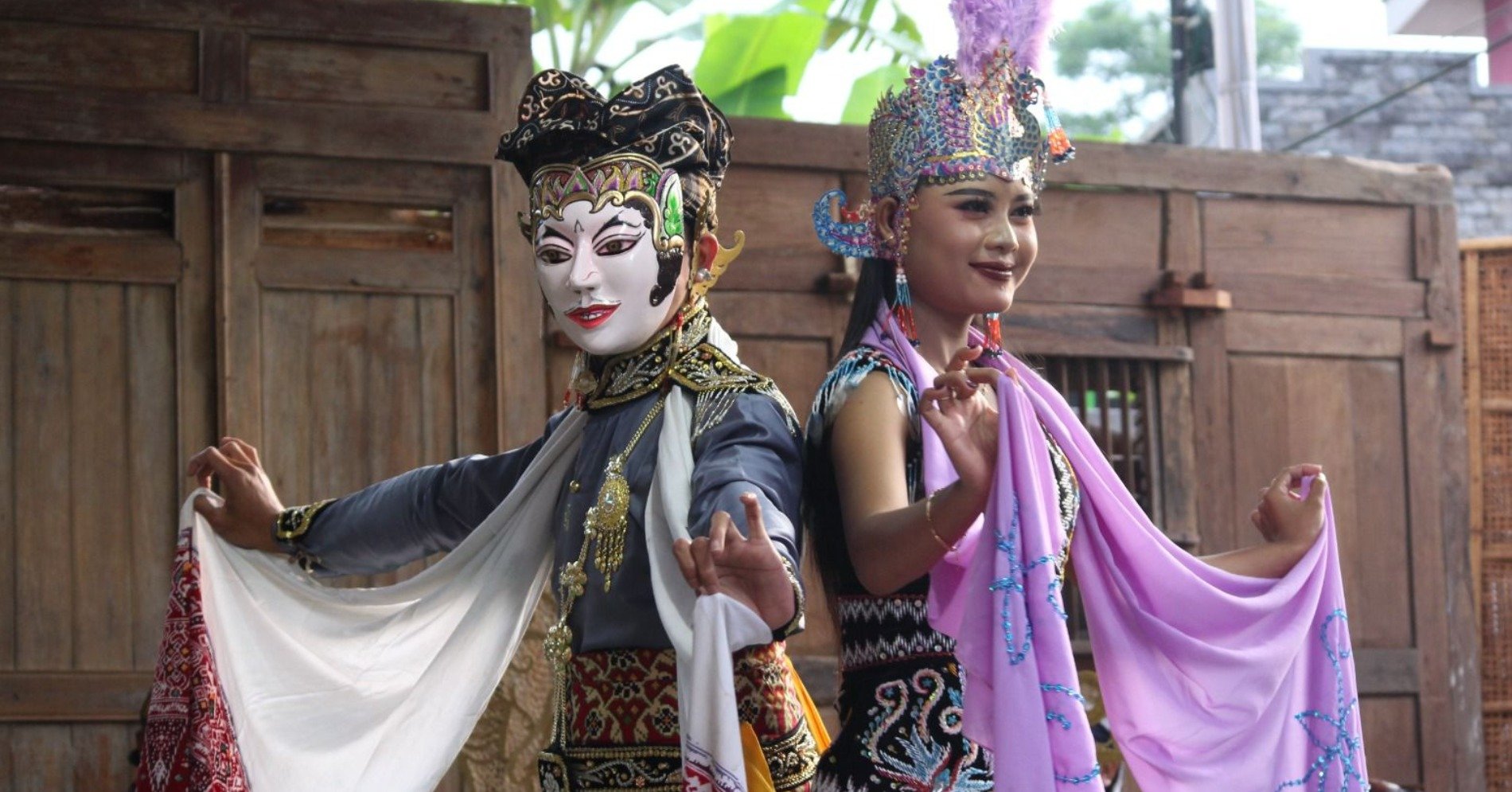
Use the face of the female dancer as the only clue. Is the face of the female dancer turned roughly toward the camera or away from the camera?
toward the camera

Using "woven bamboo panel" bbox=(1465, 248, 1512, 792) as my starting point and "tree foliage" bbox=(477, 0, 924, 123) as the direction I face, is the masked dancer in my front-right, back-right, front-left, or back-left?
front-left

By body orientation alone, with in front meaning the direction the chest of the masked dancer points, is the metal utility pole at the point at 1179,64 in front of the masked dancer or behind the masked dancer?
behind

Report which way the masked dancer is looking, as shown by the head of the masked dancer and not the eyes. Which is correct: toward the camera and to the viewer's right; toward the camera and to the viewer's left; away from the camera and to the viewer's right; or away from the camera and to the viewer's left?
toward the camera and to the viewer's left

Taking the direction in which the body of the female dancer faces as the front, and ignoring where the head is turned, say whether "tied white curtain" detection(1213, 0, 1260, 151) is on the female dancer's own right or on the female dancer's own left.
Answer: on the female dancer's own left

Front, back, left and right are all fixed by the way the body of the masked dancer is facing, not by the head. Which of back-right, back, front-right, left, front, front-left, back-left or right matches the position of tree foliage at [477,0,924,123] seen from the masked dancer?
back-right

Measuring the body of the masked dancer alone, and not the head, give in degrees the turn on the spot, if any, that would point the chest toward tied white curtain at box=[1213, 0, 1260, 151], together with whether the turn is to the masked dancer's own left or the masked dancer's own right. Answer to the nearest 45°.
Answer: approximately 180°

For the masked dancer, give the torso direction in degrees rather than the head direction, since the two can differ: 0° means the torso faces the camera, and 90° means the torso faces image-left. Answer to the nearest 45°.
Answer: approximately 45°

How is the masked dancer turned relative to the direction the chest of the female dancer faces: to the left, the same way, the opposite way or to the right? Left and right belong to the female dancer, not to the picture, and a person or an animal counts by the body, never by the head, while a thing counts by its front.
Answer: to the right

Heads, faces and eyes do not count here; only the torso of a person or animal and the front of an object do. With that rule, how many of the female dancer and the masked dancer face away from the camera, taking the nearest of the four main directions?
0

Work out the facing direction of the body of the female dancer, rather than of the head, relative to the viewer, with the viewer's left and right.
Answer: facing the viewer and to the right of the viewer
